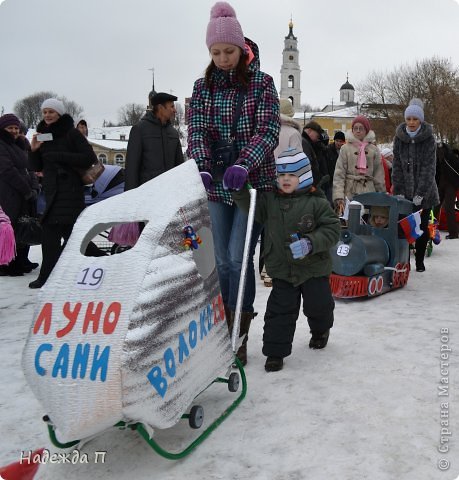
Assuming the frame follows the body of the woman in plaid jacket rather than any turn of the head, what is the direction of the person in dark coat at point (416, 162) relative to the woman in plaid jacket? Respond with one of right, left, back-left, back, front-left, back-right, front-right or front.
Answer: back

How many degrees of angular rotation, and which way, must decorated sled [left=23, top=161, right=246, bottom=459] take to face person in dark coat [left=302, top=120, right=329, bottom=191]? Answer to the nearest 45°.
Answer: approximately 180°

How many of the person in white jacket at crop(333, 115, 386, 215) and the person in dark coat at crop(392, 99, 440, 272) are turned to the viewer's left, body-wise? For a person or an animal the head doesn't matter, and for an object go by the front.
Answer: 0

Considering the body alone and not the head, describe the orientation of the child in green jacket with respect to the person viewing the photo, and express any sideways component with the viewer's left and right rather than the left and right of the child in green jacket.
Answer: facing the viewer and to the left of the viewer

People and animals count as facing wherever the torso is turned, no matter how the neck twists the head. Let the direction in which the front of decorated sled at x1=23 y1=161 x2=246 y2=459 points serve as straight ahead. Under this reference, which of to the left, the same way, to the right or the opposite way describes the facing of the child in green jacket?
the same way

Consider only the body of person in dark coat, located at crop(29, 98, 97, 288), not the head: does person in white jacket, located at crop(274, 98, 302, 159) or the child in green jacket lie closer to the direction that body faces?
the child in green jacket

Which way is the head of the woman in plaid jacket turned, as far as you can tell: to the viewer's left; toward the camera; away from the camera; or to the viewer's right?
toward the camera

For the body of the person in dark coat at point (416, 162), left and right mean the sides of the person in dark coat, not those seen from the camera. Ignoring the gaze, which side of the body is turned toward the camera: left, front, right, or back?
front

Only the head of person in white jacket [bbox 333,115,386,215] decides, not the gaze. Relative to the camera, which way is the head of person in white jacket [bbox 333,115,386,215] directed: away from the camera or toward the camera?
toward the camera

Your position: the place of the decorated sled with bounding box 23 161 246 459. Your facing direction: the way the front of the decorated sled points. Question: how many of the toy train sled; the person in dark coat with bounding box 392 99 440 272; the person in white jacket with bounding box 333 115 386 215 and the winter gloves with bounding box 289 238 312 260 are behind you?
4

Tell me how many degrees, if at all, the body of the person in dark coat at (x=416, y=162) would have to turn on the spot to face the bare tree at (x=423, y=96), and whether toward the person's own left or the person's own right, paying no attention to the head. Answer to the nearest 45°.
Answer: approximately 180°

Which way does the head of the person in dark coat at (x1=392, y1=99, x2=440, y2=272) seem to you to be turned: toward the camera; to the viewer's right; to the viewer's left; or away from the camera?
toward the camera

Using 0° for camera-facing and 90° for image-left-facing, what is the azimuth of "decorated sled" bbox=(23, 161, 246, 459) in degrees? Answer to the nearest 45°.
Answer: approximately 45°

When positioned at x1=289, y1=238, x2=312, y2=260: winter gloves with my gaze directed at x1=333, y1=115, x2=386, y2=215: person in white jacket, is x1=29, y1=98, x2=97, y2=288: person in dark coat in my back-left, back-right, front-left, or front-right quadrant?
front-left

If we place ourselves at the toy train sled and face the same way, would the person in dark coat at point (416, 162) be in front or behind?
behind

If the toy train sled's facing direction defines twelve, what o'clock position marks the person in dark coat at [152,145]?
The person in dark coat is roughly at 1 o'clock from the toy train sled.
